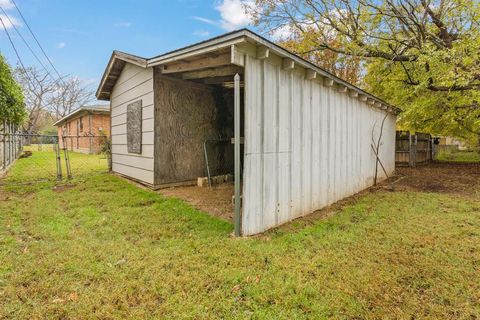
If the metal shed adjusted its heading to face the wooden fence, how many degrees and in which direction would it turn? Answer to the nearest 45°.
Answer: approximately 180°

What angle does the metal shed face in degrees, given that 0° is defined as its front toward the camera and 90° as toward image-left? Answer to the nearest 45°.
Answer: approximately 45°

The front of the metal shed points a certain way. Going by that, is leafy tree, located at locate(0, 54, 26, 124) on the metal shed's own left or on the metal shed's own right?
on the metal shed's own right

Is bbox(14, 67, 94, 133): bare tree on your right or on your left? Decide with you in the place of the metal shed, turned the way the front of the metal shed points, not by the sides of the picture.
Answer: on your right

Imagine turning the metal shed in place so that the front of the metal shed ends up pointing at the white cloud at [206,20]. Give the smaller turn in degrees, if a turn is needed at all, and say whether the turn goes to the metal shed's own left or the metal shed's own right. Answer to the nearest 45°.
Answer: approximately 135° to the metal shed's own right

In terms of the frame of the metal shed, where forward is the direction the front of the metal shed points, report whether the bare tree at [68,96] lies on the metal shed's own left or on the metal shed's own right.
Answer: on the metal shed's own right

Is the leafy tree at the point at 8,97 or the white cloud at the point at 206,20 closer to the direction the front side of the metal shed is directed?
the leafy tree

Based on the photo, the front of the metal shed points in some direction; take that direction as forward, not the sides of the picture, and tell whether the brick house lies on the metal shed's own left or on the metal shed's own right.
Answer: on the metal shed's own right

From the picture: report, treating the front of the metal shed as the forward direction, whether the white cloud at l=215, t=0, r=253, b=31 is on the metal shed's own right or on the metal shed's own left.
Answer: on the metal shed's own right
